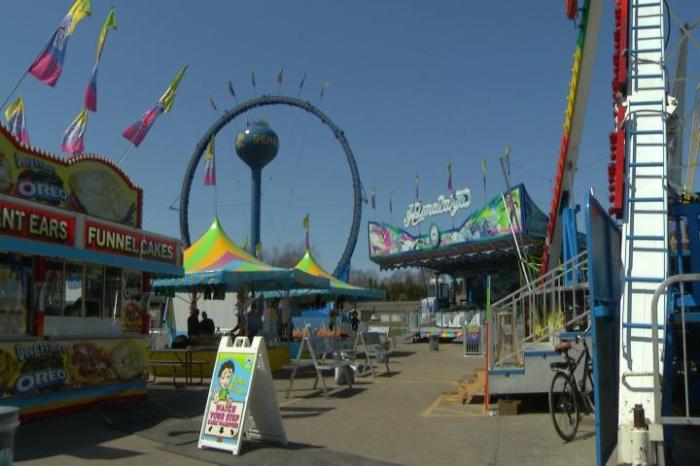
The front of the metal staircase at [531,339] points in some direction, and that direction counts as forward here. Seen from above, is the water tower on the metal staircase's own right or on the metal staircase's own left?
on the metal staircase's own right

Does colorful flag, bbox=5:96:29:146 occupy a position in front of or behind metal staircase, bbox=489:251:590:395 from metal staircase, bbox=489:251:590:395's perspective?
in front

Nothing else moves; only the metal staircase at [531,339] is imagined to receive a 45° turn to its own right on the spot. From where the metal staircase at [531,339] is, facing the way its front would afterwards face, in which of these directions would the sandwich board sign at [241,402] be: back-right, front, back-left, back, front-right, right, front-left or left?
left

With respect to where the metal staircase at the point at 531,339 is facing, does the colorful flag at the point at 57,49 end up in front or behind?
in front

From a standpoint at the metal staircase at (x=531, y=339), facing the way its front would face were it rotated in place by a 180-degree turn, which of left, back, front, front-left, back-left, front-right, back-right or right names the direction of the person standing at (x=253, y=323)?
back-left

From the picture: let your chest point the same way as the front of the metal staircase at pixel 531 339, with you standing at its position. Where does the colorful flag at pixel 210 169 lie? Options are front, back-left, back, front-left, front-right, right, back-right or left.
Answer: front-right

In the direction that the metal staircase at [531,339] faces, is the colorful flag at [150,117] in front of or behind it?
in front

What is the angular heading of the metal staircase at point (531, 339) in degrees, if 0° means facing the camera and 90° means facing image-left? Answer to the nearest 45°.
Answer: approximately 90°

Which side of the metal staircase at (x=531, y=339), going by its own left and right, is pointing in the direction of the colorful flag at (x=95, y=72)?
front

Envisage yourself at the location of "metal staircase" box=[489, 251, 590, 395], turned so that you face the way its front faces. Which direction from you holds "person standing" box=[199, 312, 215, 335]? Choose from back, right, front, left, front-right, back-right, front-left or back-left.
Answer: front-right
